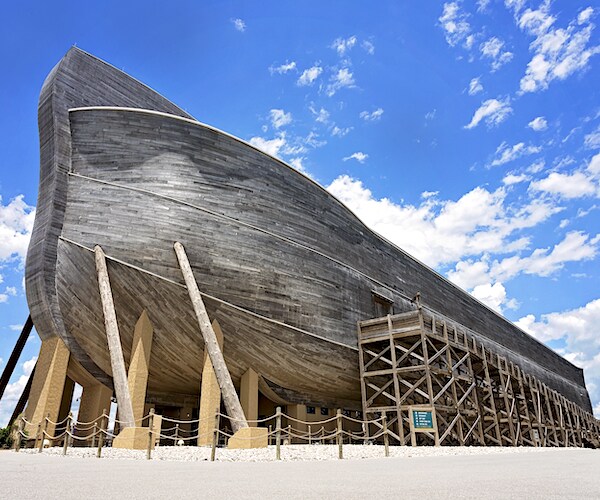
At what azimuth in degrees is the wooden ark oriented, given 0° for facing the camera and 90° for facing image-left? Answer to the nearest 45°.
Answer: approximately 45°
